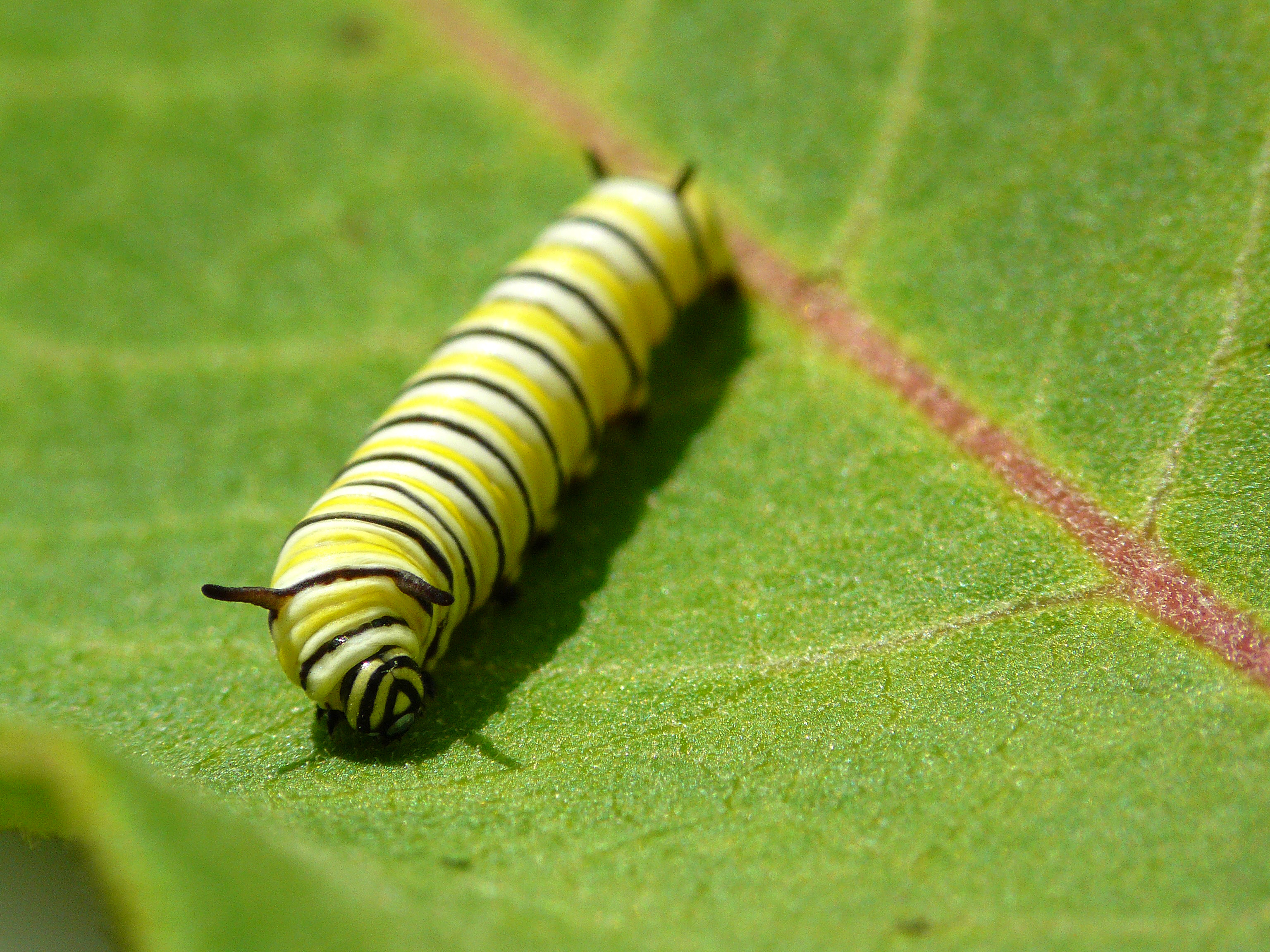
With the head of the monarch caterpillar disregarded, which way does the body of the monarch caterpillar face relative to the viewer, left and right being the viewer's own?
facing the viewer and to the left of the viewer
